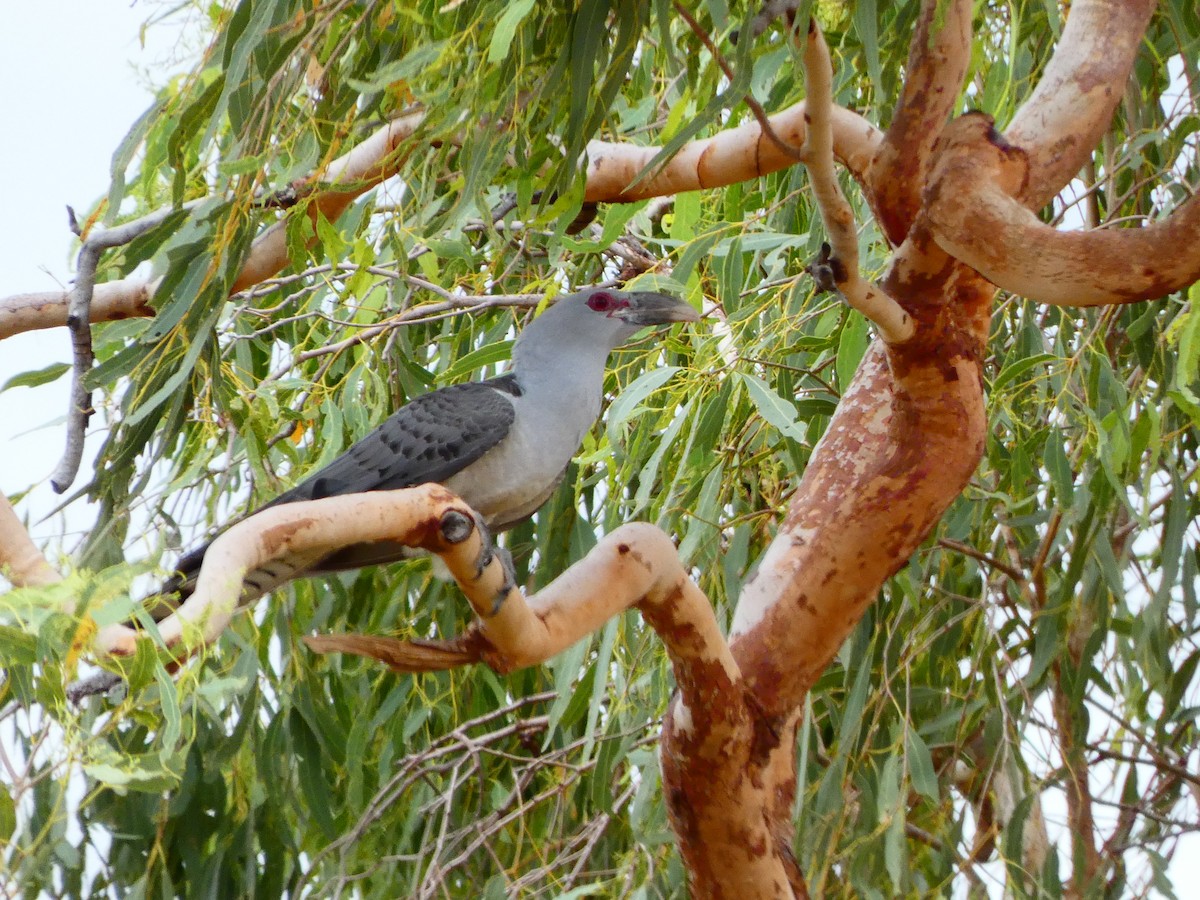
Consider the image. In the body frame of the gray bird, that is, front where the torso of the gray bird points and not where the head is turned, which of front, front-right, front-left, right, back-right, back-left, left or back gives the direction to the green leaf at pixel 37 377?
back

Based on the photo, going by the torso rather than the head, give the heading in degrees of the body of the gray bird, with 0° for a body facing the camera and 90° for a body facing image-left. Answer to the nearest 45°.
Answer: approximately 270°
